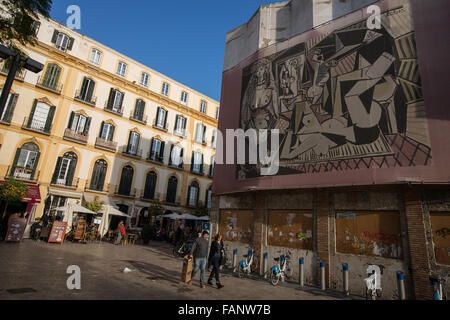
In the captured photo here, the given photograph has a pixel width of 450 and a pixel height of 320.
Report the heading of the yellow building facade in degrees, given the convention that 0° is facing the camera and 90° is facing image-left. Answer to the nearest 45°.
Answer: approximately 315°

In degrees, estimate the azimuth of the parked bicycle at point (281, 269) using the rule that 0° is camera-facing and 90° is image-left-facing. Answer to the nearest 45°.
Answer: approximately 225°

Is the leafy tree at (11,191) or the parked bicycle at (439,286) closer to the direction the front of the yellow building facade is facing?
the parked bicycle

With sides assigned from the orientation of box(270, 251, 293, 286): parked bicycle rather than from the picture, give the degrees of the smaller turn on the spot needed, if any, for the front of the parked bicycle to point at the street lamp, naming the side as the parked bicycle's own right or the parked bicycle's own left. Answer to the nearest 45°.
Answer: approximately 180°

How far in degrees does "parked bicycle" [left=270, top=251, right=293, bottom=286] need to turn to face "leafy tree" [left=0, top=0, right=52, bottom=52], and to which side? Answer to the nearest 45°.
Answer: approximately 180°

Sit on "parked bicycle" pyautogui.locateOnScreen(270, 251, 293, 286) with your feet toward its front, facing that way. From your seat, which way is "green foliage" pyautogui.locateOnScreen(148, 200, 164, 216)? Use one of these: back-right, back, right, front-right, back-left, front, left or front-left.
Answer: left

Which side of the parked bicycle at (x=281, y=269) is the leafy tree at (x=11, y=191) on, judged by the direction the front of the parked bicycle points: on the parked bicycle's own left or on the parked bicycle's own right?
on the parked bicycle's own left

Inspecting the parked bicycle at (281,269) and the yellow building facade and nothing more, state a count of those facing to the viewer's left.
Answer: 0

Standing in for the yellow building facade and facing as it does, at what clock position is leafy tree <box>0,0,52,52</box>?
The leafy tree is roughly at 2 o'clock from the yellow building facade.

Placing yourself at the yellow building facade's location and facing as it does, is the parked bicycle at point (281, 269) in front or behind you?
in front
